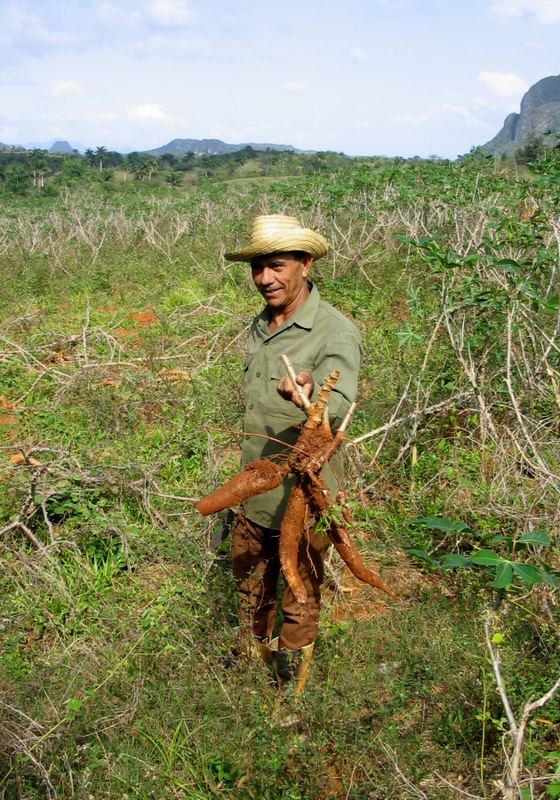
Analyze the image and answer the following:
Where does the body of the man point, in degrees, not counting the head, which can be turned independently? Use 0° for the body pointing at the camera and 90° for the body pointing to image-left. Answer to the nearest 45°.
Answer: approximately 45°

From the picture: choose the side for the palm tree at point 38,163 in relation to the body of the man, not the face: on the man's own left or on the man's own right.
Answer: on the man's own right

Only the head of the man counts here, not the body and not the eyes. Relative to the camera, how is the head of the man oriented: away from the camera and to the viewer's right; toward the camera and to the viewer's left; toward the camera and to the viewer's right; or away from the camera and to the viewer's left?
toward the camera and to the viewer's left
